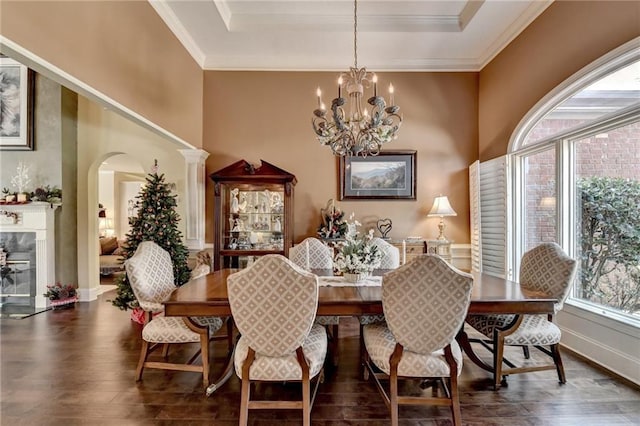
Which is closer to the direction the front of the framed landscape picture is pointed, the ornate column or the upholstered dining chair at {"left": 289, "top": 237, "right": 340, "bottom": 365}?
the upholstered dining chair

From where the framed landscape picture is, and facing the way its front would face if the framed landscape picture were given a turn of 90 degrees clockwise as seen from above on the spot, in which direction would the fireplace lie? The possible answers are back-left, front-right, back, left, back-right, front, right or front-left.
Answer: front

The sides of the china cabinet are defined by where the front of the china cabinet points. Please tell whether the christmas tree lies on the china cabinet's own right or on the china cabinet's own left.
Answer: on the china cabinet's own right

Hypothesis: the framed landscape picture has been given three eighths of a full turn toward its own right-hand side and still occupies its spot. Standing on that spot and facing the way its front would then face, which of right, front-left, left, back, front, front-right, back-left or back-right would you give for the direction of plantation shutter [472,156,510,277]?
back-right

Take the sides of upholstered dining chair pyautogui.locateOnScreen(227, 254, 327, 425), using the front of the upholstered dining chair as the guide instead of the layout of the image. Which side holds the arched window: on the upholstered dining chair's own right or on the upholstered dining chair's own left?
on the upholstered dining chair's own right

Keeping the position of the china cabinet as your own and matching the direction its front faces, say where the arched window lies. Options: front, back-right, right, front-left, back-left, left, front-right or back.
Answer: front-left

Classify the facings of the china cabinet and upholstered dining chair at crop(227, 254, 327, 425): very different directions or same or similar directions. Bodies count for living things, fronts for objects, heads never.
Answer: very different directions

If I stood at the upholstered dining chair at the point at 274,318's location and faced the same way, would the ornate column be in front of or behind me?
in front

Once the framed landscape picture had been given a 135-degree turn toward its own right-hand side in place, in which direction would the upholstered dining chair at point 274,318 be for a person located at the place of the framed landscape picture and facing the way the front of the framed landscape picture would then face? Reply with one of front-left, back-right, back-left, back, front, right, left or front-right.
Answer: back-left

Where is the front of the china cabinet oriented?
toward the camera

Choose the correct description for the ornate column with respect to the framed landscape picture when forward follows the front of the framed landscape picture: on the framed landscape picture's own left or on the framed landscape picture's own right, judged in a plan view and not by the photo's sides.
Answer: on the framed landscape picture's own right

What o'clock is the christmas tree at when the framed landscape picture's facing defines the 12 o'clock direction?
The christmas tree is roughly at 2 o'clock from the framed landscape picture.

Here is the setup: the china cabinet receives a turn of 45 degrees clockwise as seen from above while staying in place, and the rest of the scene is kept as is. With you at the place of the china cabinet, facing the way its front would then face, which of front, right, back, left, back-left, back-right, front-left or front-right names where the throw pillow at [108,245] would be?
right

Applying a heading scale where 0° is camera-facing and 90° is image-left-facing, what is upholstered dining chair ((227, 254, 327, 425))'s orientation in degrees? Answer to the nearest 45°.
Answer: approximately 180°

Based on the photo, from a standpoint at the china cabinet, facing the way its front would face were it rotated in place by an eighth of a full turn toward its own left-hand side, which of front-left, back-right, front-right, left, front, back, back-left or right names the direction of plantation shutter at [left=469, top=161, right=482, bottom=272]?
front-left

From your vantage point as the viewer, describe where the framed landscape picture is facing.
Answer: facing the viewer

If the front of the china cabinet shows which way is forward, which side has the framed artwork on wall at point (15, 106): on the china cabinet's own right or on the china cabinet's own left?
on the china cabinet's own right

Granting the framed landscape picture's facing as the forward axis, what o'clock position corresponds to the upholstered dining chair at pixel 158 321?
The upholstered dining chair is roughly at 1 o'clock from the framed landscape picture.

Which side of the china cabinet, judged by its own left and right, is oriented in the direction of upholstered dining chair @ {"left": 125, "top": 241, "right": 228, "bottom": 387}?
front
